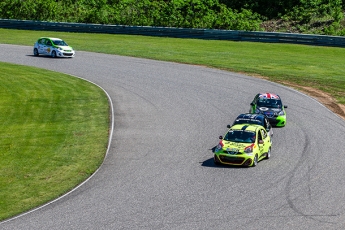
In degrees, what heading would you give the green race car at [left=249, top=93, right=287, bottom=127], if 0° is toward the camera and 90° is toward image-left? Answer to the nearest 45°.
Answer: approximately 0°

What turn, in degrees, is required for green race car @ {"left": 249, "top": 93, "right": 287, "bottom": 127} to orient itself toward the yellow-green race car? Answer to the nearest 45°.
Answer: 0° — it already faces it
